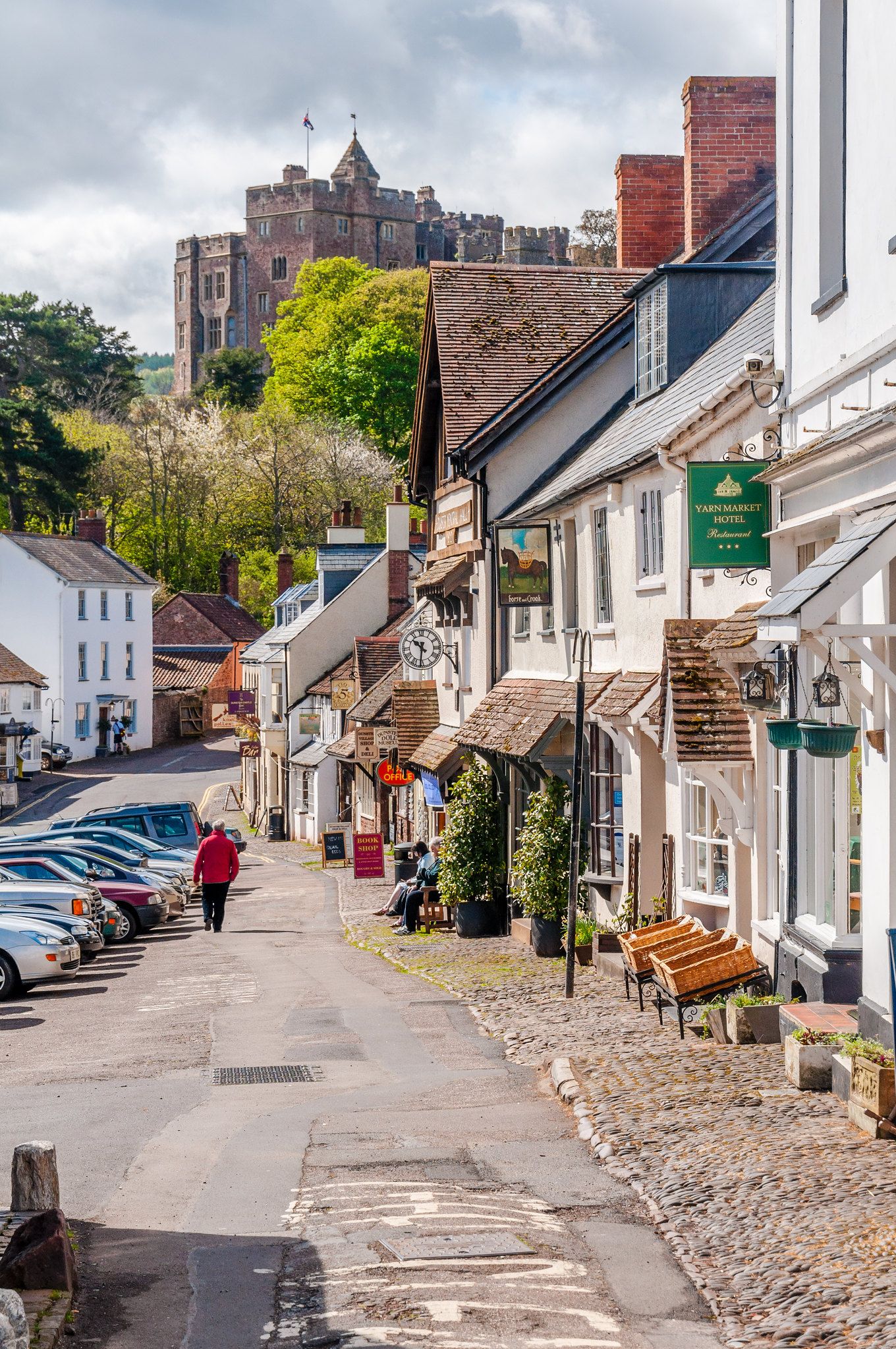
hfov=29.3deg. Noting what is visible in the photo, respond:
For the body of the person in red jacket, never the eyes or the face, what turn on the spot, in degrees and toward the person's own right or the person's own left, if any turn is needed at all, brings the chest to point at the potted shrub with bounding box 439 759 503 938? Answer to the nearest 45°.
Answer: approximately 135° to the person's own right

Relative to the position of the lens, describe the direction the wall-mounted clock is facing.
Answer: facing the viewer

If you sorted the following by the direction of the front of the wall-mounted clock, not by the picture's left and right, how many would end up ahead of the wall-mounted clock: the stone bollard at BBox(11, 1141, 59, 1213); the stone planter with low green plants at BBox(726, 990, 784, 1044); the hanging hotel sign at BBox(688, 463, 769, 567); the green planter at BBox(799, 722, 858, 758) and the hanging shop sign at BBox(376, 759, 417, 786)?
4

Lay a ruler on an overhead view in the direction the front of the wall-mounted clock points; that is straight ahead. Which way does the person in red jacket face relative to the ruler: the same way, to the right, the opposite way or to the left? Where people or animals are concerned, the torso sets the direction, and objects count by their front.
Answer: the opposite way

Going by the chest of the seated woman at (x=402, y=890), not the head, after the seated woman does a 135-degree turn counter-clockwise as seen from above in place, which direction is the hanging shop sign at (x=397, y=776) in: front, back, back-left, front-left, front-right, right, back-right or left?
back-left

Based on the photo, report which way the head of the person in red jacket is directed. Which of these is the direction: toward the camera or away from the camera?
away from the camera

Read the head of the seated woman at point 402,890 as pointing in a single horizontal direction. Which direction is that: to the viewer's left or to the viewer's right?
to the viewer's left

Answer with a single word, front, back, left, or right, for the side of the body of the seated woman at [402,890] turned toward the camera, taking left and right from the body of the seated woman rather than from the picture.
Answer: left

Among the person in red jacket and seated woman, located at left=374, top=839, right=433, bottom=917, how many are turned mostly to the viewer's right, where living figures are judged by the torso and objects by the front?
0

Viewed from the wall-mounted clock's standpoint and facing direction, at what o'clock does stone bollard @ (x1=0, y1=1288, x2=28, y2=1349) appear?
The stone bollard is roughly at 12 o'clock from the wall-mounted clock.

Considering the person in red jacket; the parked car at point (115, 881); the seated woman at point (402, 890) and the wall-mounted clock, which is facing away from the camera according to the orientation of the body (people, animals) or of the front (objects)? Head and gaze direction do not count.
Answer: the person in red jacket

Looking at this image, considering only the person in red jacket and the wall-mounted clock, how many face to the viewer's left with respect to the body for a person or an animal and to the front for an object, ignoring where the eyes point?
0

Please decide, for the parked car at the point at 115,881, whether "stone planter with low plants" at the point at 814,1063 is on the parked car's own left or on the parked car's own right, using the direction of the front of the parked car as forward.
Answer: on the parked car's own right
